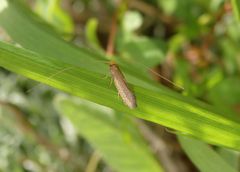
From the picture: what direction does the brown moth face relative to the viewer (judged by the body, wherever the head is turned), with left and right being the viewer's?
facing away from the viewer and to the left of the viewer
